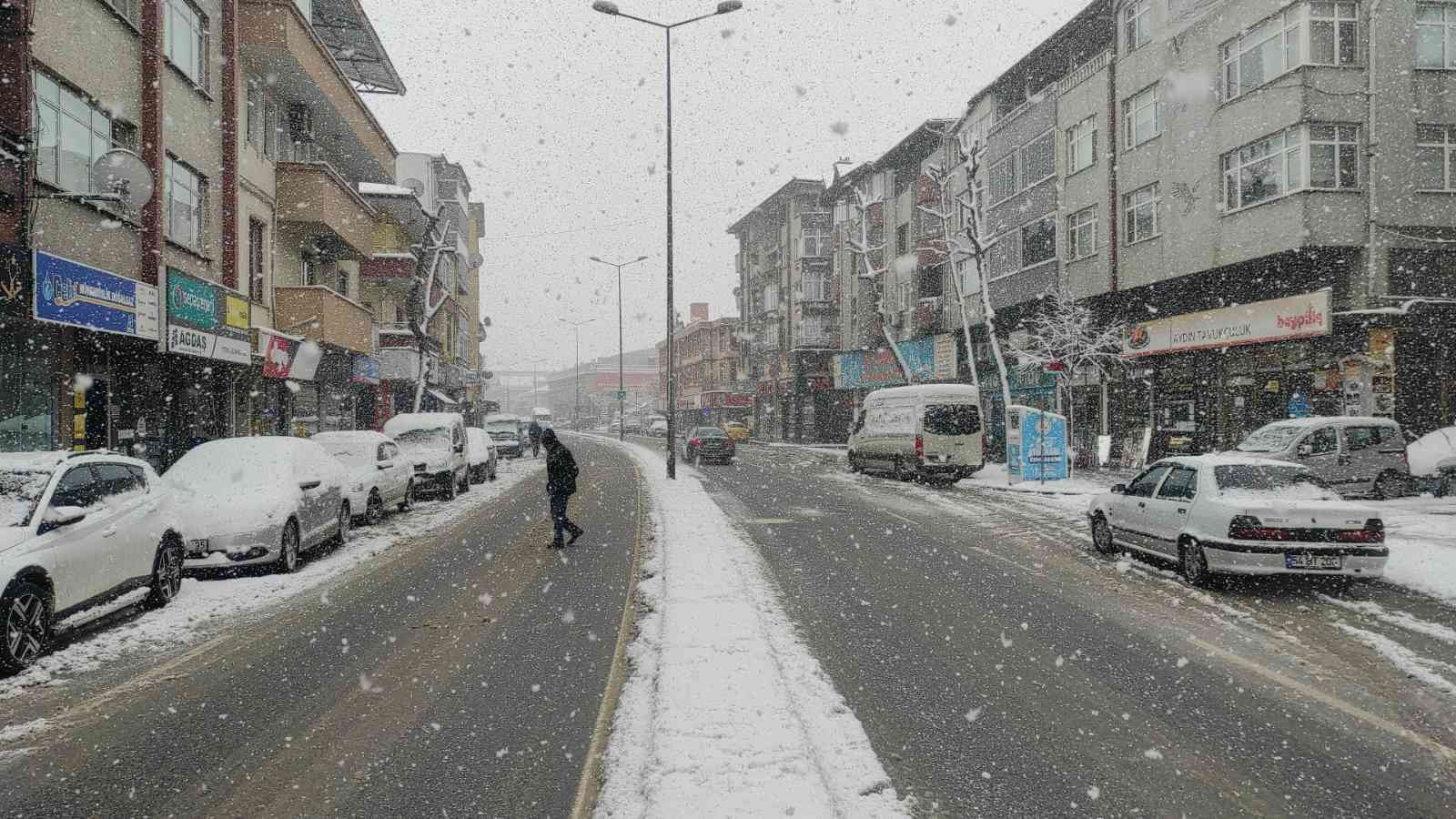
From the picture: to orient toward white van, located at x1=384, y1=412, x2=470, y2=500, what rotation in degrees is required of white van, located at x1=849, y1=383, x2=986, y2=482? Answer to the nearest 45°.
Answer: approximately 90° to its left

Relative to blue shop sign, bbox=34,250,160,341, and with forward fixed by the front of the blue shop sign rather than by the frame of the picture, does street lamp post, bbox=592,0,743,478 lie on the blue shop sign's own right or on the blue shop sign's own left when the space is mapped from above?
on the blue shop sign's own left

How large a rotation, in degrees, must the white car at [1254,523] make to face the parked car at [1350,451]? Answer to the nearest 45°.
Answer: approximately 45° to its right

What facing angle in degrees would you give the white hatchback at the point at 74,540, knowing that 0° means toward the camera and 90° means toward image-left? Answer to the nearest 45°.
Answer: approximately 45°

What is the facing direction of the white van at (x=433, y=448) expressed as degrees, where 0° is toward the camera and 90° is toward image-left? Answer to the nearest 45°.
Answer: approximately 45°

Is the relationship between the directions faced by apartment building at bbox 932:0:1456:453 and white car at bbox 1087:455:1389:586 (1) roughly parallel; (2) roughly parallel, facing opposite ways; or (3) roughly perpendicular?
roughly perpendicular
